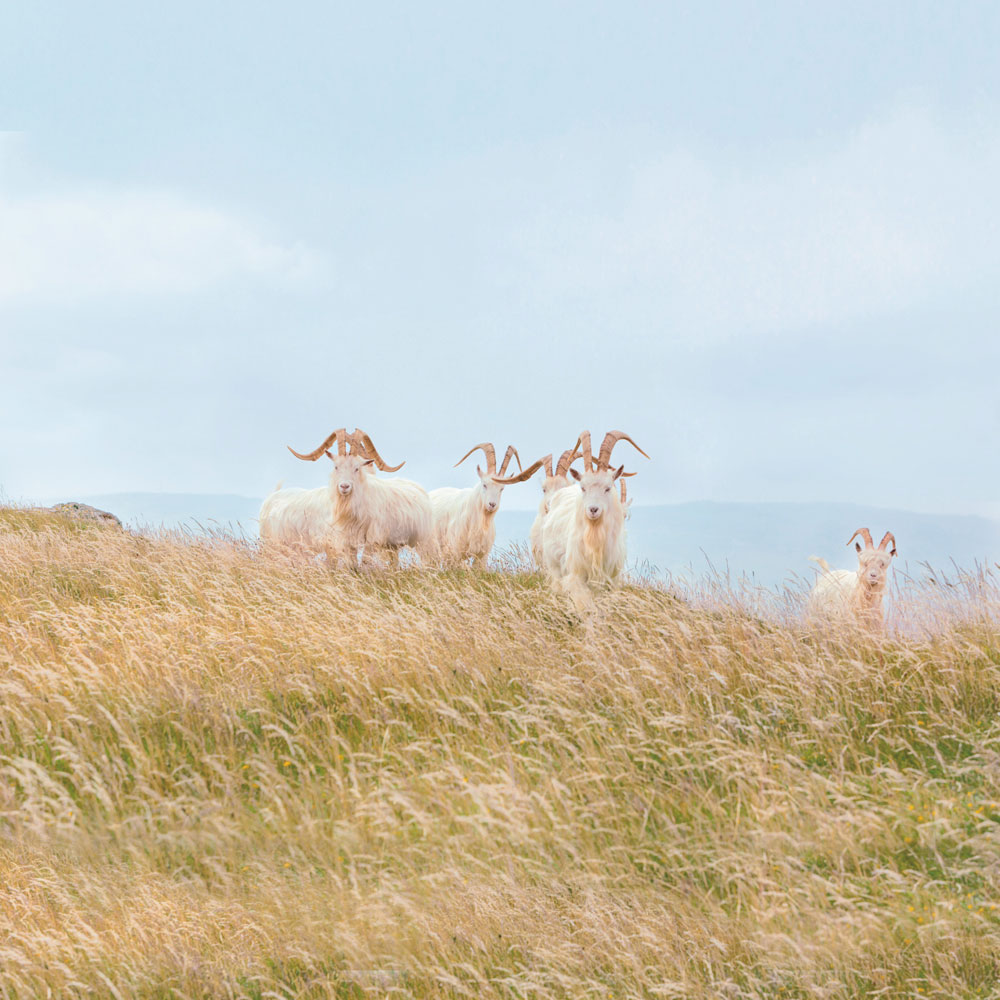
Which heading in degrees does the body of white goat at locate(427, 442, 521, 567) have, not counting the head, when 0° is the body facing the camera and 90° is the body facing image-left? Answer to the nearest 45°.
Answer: approximately 315°

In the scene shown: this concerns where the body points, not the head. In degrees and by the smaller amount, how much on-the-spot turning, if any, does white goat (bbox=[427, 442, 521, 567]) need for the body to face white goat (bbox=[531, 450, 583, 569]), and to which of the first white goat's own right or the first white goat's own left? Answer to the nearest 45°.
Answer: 0° — it already faces it

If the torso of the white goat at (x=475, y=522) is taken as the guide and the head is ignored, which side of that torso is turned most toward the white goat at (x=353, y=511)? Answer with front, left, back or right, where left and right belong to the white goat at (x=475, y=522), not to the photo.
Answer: right
